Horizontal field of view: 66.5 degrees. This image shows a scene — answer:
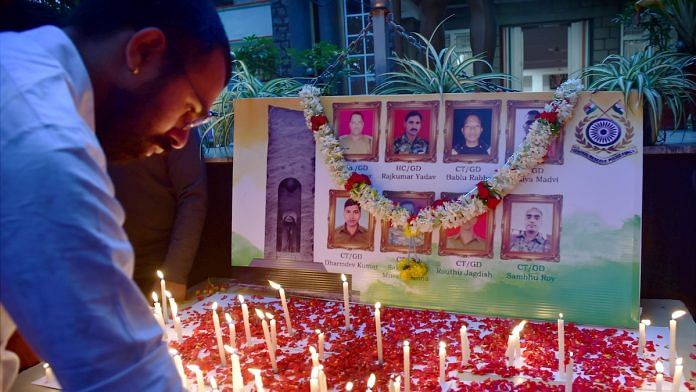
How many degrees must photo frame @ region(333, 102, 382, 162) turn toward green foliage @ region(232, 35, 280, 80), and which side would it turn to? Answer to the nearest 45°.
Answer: approximately 180°

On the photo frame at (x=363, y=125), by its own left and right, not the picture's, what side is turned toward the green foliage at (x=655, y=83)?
left

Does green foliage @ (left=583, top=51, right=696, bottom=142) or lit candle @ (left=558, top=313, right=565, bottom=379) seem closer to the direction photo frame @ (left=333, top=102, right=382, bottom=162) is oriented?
the lit candle

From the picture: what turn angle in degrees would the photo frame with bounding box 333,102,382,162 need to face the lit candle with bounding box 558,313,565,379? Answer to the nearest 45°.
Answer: approximately 45° to its left

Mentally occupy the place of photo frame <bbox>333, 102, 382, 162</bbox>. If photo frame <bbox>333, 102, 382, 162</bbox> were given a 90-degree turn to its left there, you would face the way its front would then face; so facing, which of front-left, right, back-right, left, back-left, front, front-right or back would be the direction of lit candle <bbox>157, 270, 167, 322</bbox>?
back

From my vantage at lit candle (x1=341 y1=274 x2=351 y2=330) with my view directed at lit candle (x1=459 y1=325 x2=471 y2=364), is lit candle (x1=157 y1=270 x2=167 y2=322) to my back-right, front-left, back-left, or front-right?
back-right
